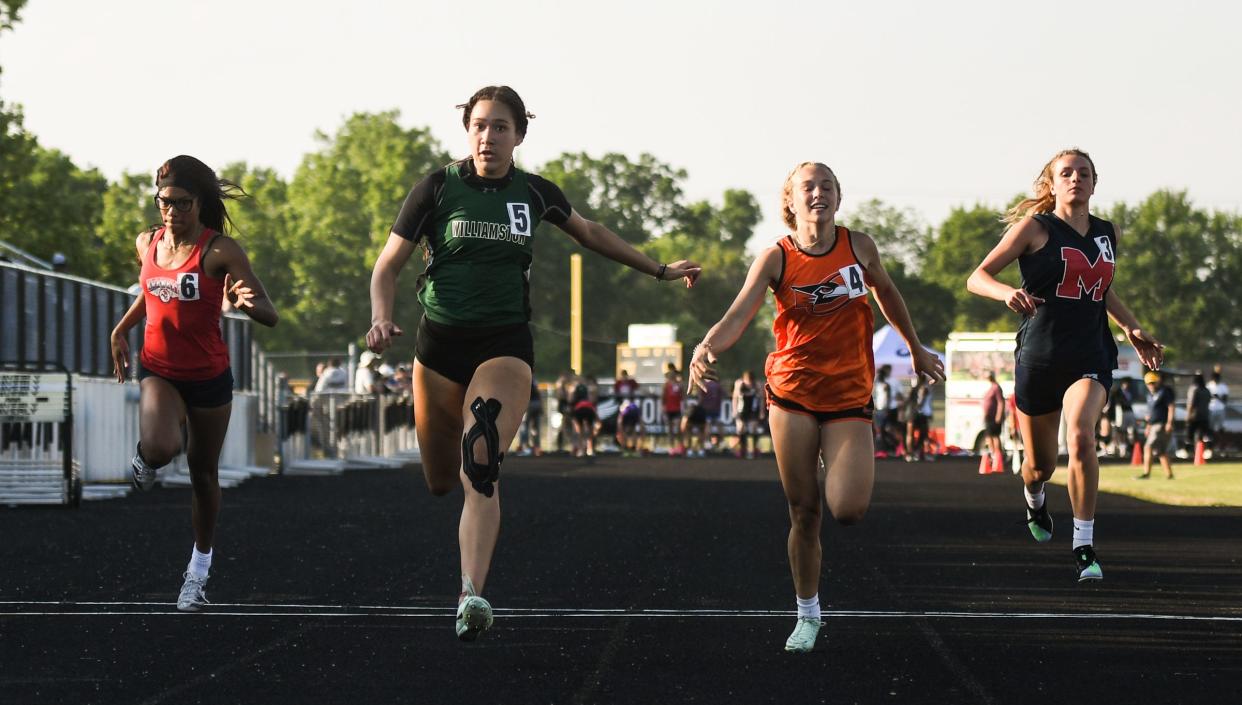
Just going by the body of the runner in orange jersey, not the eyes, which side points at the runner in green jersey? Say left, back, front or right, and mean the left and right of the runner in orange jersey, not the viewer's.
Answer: right

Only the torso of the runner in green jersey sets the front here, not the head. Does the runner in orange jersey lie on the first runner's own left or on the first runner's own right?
on the first runner's own left

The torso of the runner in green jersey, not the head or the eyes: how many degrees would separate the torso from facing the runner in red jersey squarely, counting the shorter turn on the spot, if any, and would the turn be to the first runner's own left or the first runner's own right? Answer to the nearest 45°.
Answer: approximately 135° to the first runner's own right

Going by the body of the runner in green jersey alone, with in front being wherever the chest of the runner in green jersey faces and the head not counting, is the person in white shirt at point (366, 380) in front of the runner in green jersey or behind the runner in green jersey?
behind

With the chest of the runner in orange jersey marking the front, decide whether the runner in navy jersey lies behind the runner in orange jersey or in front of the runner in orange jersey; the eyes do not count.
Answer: behind

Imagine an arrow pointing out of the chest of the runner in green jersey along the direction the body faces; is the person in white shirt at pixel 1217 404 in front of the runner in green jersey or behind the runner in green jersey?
behind

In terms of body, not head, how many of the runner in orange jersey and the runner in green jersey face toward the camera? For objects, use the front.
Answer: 2

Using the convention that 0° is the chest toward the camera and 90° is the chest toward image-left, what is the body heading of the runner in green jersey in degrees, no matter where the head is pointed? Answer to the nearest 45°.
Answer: approximately 0°
